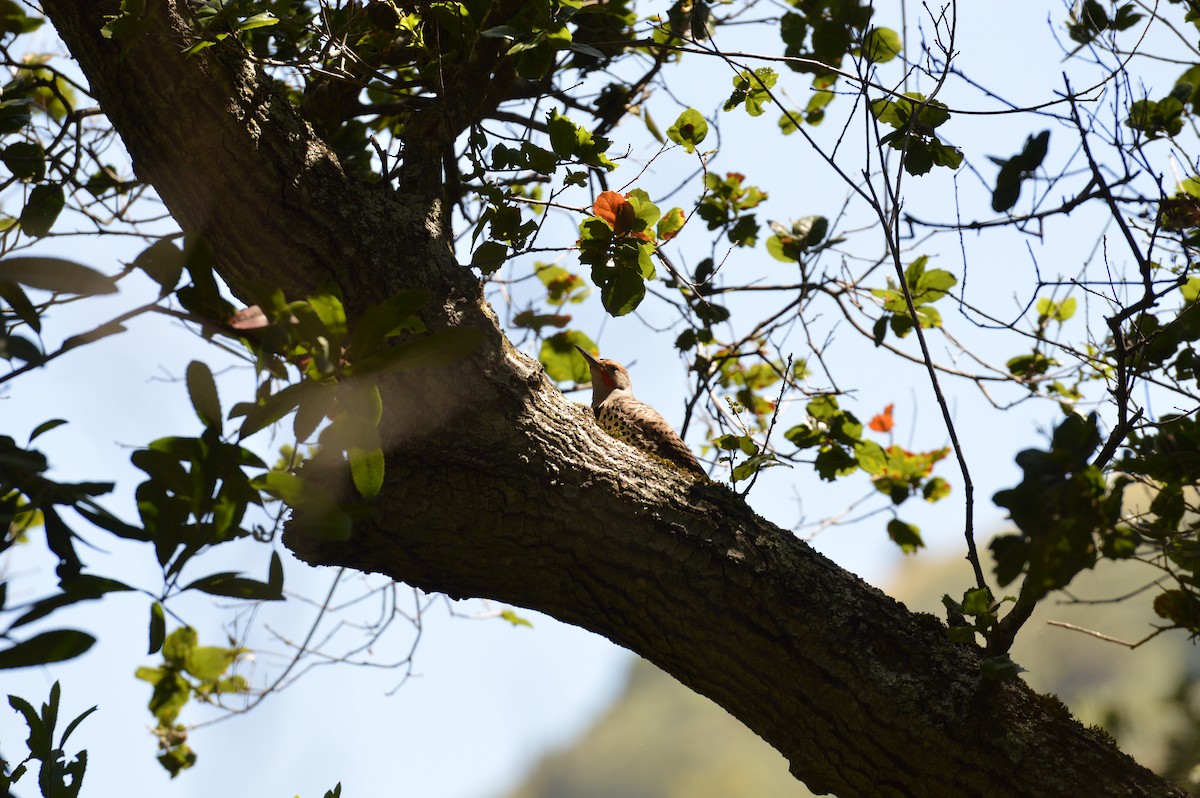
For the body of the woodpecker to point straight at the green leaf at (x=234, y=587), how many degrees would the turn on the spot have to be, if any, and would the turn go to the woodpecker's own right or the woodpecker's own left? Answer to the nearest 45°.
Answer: approximately 90° to the woodpecker's own left

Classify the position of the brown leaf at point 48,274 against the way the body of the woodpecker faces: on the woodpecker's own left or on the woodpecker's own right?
on the woodpecker's own left

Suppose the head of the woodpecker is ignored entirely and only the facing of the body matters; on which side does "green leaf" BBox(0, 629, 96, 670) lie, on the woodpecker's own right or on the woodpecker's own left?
on the woodpecker's own left

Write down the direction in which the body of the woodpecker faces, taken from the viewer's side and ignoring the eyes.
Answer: to the viewer's left

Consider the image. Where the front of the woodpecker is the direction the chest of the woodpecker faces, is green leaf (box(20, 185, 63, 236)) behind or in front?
in front
